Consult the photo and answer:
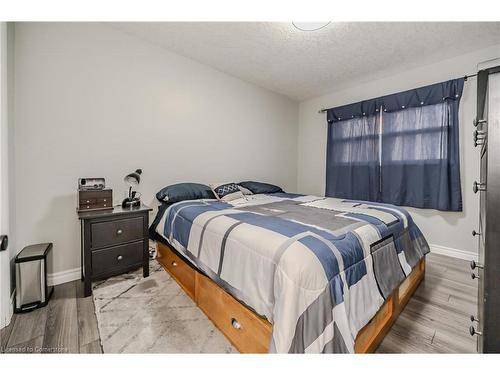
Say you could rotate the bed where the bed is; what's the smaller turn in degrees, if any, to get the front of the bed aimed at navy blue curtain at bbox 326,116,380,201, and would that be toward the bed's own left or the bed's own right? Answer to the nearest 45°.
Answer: approximately 135° to the bed's own left

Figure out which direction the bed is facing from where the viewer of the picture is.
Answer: facing the viewer and to the right of the viewer

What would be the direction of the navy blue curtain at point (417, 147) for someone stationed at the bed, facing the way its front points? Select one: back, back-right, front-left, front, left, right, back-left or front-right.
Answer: left

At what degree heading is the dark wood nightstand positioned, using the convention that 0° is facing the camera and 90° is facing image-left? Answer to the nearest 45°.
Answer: approximately 315°

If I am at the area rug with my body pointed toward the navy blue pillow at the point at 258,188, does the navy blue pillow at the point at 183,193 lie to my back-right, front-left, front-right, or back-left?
front-left

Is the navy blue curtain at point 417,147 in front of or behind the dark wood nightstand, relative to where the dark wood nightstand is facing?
in front

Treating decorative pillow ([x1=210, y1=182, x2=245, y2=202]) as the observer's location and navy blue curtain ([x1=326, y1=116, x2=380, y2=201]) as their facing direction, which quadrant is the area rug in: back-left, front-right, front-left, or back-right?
back-right

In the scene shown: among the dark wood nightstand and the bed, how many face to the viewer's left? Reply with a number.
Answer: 0

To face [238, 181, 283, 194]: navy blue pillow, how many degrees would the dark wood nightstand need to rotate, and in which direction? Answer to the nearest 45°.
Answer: approximately 45° to its left

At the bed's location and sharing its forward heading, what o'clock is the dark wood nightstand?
The dark wood nightstand is roughly at 5 o'clock from the bed.

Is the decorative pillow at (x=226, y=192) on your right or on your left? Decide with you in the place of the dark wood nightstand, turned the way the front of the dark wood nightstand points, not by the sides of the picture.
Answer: on your left
